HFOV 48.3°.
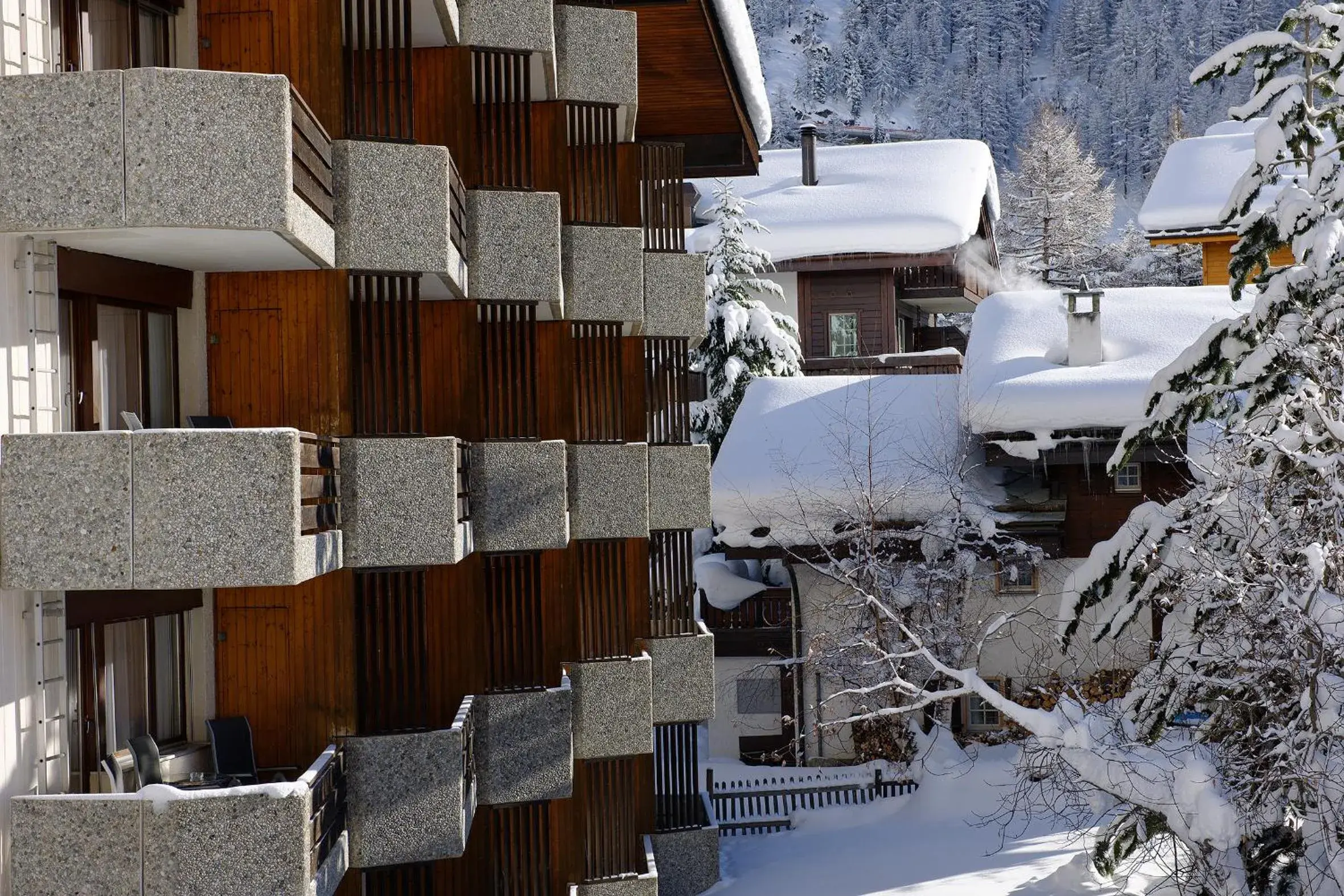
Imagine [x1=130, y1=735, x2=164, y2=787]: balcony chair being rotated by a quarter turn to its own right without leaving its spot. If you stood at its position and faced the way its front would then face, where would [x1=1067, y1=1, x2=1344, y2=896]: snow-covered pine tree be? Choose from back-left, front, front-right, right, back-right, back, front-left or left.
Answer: back-left

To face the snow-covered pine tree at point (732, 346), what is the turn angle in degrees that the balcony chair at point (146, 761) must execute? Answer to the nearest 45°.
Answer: approximately 90° to its left

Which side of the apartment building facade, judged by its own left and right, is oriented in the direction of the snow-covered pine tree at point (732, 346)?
left

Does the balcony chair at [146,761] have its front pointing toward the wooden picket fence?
no

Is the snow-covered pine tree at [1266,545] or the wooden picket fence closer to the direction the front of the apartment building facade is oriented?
the snow-covered pine tree

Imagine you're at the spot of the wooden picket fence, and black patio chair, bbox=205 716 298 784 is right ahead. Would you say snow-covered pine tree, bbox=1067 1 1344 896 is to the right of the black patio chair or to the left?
left

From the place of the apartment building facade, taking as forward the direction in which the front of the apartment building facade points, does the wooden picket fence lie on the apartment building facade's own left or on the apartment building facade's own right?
on the apartment building facade's own left

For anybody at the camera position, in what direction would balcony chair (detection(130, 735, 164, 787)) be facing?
facing the viewer and to the right of the viewer
